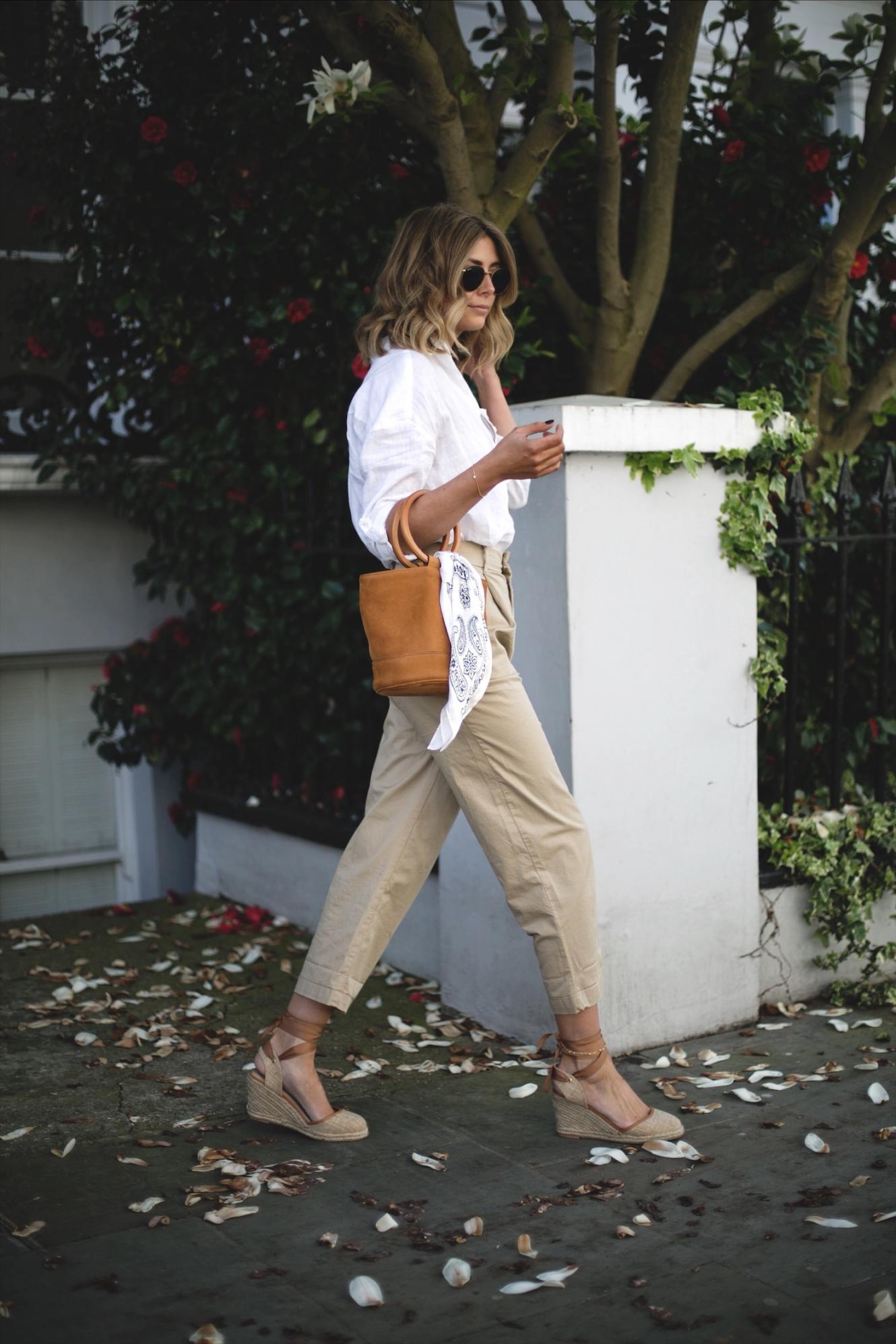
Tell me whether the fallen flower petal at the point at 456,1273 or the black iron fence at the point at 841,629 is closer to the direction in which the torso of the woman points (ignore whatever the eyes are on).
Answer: the black iron fence

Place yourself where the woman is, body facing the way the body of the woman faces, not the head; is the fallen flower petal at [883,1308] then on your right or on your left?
on your right

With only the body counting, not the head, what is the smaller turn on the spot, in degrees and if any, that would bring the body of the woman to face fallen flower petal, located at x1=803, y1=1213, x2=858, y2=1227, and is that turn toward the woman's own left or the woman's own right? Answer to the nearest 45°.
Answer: approximately 45° to the woman's own right

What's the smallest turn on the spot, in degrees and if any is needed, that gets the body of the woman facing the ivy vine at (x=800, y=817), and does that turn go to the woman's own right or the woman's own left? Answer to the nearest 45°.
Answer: approximately 45° to the woman's own left

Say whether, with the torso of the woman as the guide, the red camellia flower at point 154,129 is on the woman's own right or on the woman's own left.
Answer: on the woman's own left

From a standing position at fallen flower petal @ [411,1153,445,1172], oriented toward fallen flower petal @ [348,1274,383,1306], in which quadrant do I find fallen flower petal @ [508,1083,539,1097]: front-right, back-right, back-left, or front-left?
back-left

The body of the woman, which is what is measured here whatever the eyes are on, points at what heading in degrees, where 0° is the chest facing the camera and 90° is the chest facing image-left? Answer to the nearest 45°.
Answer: approximately 270°

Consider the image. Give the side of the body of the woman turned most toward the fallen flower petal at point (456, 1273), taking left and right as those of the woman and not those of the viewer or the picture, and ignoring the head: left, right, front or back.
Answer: right
